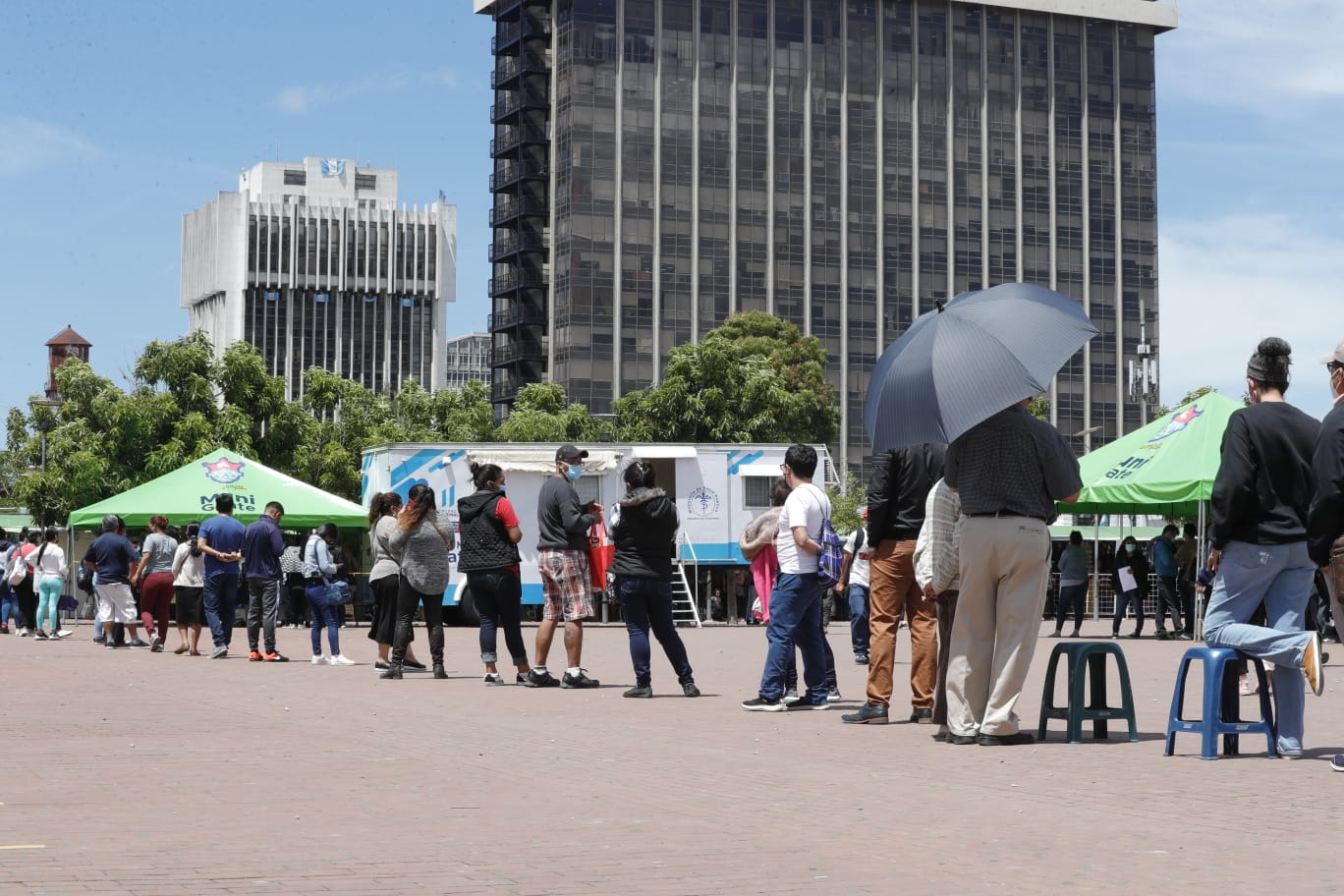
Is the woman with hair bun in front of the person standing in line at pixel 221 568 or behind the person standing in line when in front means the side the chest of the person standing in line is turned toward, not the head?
behind

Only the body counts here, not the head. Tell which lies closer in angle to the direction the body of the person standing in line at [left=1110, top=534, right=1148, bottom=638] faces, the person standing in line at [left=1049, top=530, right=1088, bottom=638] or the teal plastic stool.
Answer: the teal plastic stool

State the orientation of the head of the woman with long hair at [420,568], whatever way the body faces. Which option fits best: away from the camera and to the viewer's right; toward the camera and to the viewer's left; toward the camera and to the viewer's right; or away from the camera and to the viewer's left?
away from the camera and to the viewer's left

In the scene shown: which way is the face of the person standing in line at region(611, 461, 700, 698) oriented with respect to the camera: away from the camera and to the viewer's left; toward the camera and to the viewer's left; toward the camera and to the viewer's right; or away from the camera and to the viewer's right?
away from the camera and to the viewer's left

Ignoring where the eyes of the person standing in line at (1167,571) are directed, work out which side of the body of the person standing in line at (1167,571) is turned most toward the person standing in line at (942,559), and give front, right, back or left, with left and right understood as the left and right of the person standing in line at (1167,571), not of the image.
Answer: right

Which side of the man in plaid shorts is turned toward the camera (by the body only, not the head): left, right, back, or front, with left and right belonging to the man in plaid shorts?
right

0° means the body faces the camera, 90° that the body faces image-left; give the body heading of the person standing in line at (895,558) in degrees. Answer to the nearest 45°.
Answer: approximately 135°

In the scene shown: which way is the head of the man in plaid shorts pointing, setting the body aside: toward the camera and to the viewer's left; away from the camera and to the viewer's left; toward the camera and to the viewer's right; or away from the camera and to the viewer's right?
toward the camera and to the viewer's right

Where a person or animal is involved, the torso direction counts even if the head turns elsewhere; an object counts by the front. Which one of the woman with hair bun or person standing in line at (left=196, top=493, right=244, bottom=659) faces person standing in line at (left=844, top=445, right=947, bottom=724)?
the woman with hair bun

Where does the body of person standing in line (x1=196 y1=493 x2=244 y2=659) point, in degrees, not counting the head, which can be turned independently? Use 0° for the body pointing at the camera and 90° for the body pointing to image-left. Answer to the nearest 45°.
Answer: approximately 180°

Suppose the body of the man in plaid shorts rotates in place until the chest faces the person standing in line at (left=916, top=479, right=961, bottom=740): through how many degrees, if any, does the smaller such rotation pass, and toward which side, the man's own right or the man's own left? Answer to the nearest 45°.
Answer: approximately 45° to the man's own right

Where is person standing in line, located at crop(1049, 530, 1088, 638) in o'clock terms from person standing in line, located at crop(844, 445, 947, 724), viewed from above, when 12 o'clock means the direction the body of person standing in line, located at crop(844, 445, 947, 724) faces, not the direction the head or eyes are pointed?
person standing in line, located at crop(1049, 530, 1088, 638) is roughly at 2 o'clock from person standing in line, located at crop(844, 445, 947, 724).

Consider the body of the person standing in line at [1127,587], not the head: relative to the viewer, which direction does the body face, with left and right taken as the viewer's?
facing the viewer

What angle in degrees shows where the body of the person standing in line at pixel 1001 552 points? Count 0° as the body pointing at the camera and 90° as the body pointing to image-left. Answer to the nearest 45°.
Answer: approximately 180°
